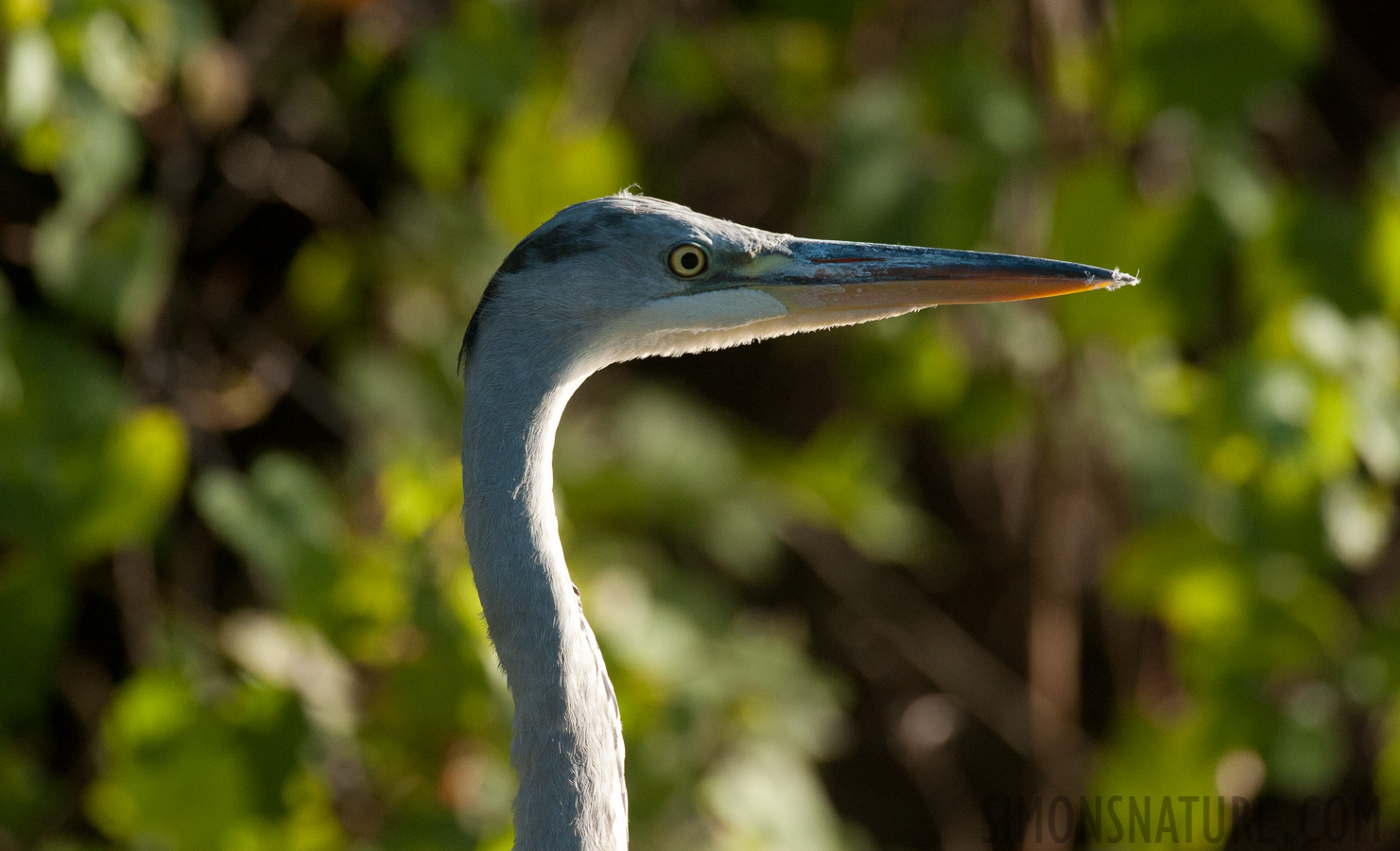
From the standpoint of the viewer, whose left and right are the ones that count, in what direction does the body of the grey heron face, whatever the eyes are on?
facing to the right of the viewer

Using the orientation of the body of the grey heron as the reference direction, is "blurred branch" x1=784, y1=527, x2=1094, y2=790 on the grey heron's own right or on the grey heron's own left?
on the grey heron's own left
